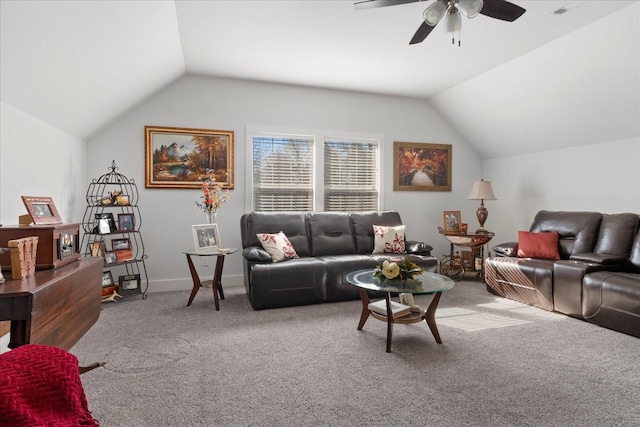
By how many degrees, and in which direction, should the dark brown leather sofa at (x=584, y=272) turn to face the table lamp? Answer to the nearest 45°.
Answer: approximately 90° to its right

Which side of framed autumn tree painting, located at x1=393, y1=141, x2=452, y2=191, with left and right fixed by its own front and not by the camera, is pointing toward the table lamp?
left

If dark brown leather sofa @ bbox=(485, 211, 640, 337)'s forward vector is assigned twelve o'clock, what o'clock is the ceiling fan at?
The ceiling fan is roughly at 11 o'clock from the dark brown leather sofa.

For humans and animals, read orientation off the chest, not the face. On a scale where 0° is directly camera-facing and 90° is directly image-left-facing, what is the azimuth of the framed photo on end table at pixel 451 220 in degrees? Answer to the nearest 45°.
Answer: approximately 0°

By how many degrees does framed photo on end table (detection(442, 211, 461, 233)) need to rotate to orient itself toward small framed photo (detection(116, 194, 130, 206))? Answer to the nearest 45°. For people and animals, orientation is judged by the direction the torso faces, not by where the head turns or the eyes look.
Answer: approximately 45° to its right

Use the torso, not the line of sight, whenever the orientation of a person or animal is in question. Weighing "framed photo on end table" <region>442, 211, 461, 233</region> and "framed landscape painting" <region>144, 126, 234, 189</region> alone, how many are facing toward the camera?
2

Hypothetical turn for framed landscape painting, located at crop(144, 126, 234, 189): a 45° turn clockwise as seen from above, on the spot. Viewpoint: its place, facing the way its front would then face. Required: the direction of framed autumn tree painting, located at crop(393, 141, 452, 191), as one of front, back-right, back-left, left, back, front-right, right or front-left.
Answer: back-left

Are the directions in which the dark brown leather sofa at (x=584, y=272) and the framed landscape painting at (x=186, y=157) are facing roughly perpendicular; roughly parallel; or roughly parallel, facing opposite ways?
roughly perpendicular

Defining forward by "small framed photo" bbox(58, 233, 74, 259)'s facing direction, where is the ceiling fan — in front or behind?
in front

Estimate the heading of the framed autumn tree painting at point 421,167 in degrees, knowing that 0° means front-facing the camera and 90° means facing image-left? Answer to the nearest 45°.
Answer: approximately 0°

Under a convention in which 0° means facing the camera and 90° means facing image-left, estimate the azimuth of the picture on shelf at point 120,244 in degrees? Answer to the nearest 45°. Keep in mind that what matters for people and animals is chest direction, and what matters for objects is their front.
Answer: approximately 315°
